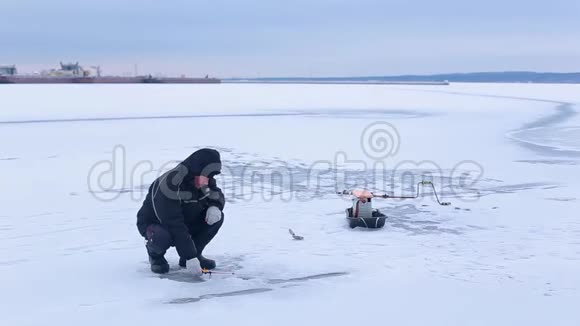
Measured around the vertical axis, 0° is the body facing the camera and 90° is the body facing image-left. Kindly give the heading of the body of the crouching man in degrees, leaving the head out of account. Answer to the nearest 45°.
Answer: approximately 315°
